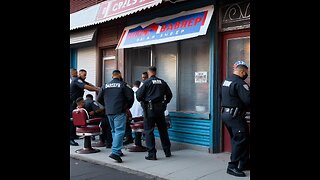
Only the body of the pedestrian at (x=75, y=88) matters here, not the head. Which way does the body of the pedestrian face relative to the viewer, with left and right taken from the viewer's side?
facing to the right of the viewer

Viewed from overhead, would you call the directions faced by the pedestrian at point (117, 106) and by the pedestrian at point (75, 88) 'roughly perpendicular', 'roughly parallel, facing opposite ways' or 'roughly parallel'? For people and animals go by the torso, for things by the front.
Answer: roughly perpendicular

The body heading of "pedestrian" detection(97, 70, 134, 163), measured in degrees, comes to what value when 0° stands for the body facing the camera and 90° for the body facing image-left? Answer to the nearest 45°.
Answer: approximately 180°

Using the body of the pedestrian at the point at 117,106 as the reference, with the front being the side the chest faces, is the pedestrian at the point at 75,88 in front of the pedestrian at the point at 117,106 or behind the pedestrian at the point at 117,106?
in front

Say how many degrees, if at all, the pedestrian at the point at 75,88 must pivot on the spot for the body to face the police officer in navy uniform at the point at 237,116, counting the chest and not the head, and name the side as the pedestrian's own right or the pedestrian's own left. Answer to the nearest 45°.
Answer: approximately 45° to the pedestrian's own right

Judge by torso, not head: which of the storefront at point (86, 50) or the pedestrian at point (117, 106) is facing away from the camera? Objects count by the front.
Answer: the pedestrian

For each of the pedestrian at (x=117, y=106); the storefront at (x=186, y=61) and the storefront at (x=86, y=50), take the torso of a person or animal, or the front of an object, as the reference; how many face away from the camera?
1

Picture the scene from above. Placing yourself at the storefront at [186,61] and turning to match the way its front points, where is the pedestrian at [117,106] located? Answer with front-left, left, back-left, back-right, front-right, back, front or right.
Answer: front

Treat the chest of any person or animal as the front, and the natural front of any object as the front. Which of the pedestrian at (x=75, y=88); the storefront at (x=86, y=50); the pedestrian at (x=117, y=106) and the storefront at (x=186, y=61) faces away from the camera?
the pedestrian at (x=117, y=106)

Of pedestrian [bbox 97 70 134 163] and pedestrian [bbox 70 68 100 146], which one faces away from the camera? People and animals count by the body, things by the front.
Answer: pedestrian [bbox 97 70 134 163]

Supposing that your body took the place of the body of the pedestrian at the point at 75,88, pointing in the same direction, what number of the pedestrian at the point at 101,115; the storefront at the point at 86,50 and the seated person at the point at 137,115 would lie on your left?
1

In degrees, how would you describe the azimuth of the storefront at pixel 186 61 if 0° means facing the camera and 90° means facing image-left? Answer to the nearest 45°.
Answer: approximately 45°
